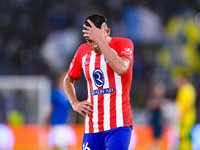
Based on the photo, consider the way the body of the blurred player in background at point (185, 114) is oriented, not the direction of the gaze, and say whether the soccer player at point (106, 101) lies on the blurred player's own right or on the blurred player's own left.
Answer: on the blurred player's own left

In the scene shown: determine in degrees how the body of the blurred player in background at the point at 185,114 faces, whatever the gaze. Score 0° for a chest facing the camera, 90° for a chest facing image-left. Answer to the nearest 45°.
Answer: approximately 90°

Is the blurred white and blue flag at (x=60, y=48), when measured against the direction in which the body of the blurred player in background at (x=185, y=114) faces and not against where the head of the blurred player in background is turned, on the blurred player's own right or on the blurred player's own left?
on the blurred player's own right

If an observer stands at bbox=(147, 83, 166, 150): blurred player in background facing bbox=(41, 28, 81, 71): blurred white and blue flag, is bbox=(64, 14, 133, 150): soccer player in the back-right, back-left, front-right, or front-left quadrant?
back-left

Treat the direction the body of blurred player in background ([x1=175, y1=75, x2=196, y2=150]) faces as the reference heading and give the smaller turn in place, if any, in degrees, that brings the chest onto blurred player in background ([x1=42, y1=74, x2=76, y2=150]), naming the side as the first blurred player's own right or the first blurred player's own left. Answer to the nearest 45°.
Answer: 0° — they already face them

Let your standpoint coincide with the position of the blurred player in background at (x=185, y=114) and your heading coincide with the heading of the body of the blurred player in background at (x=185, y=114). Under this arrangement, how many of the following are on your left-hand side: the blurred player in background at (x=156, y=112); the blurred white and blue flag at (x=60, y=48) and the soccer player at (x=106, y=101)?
1
